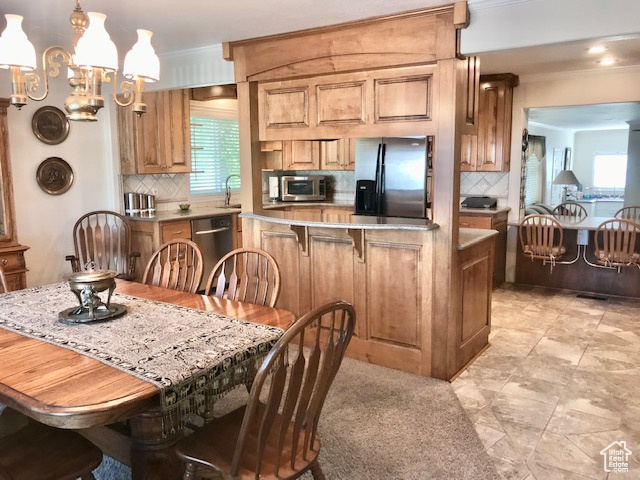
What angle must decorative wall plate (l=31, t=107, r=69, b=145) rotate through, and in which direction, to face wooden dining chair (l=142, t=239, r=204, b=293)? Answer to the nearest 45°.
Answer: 0° — it already faces it

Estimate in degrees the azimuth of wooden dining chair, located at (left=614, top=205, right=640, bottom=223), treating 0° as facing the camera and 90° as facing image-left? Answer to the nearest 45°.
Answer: approximately 0°

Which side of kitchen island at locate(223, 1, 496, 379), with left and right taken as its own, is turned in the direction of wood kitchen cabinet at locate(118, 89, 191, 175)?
right

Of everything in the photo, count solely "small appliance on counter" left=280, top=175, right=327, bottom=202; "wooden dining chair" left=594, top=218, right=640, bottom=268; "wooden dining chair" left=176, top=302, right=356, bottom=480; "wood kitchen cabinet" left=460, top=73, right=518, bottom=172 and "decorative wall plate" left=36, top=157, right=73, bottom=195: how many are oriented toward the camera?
3

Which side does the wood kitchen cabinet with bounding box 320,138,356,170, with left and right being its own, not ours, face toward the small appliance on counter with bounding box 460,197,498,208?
left

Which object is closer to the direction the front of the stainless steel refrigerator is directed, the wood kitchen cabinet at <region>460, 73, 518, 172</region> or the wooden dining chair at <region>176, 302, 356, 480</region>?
the wooden dining chair

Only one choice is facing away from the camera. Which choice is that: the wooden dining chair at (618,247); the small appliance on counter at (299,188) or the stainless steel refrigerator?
the wooden dining chair

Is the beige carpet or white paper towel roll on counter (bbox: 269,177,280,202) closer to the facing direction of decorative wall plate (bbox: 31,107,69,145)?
the beige carpet

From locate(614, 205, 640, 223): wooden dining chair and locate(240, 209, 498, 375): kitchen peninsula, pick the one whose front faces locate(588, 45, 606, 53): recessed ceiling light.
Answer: the wooden dining chair

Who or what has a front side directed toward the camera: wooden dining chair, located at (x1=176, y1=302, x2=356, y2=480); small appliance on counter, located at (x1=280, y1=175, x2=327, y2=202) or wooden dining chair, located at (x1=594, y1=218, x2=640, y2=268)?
the small appliance on counter

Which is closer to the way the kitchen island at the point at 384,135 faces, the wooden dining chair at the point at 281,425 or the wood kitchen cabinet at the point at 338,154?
the wooden dining chair

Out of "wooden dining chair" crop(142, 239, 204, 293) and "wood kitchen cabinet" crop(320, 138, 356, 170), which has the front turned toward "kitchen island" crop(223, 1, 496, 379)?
the wood kitchen cabinet

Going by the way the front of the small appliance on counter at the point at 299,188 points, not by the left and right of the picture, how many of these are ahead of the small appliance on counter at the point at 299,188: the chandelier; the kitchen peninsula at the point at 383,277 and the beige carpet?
3

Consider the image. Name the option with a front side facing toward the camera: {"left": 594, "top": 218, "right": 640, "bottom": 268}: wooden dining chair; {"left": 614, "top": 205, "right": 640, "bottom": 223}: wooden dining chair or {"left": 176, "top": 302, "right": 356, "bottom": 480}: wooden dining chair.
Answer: {"left": 614, "top": 205, "right": 640, "bottom": 223}: wooden dining chair
